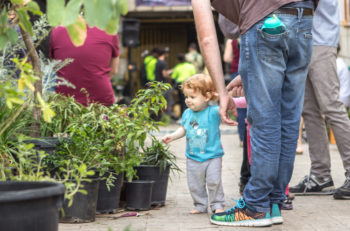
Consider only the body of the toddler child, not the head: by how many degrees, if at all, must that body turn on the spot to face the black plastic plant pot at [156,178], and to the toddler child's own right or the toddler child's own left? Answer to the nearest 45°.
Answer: approximately 90° to the toddler child's own right

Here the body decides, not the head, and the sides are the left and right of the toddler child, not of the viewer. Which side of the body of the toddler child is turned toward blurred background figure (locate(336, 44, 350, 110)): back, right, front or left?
back

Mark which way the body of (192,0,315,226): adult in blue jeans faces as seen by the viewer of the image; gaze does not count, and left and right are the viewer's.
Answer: facing away from the viewer and to the left of the viewer

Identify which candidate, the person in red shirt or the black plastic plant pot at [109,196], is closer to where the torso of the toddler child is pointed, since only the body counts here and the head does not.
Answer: the black plastic plant pot

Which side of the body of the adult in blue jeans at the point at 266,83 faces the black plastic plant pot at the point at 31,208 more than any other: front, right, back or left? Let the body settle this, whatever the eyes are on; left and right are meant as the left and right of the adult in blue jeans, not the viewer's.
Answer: left

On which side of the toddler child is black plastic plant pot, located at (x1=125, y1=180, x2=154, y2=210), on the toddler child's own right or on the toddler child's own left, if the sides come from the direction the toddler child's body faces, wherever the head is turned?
on the toddler child's own right

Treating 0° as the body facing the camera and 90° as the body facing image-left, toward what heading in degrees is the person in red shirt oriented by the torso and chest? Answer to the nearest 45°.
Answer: approximately 135°
